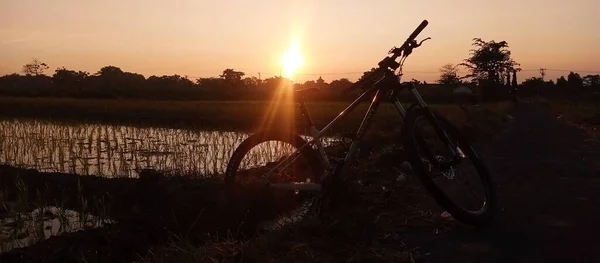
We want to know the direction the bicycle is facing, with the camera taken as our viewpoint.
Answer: facing the viewer and to the right of the viewer
